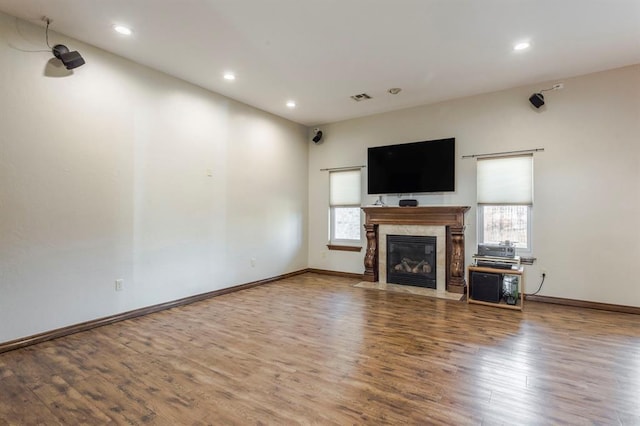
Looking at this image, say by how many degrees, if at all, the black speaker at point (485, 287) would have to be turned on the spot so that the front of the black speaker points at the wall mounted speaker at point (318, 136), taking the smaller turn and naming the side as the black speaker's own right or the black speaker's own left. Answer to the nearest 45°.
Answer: approximately 90° to the black speaker's own right

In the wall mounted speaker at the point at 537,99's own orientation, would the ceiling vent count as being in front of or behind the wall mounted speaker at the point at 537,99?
in front

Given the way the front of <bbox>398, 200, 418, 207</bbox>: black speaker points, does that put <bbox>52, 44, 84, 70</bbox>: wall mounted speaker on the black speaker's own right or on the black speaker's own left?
on the black speaker's own right

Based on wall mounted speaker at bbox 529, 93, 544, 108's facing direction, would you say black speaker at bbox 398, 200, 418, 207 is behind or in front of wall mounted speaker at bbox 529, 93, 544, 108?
in front

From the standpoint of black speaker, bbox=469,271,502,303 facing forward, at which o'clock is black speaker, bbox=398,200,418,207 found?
black speaker, bbox=398,200,418,207 is roughly at 4 o'clock from black speaker, bbox=469,271,502,303.

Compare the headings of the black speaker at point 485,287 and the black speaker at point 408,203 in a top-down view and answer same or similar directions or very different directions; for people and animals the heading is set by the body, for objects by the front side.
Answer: same or similar directions

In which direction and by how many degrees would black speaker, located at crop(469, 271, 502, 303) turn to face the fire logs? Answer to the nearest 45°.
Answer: approximately 135° to its right

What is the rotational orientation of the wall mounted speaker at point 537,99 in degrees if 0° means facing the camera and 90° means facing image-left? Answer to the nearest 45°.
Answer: approximately 45°

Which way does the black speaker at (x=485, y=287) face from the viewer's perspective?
toward the camera

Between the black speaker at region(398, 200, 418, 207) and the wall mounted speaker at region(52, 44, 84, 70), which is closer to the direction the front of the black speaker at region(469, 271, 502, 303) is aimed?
the wall mounted speaker

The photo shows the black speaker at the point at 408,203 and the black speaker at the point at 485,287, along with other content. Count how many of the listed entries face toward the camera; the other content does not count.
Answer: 2
